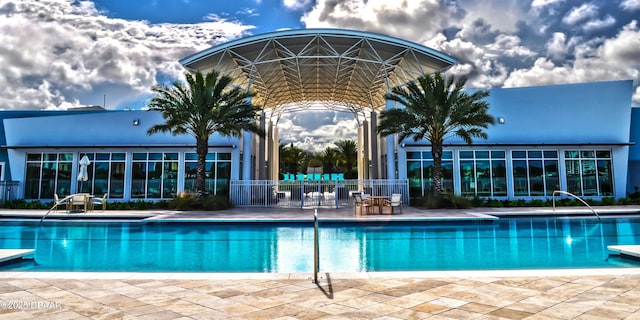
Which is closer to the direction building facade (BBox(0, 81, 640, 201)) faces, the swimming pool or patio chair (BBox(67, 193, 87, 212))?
the swimming pool

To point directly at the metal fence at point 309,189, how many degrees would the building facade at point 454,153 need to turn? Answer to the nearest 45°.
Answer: approximately 90° to its right

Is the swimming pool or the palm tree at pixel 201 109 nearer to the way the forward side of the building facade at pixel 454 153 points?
the swimming pool

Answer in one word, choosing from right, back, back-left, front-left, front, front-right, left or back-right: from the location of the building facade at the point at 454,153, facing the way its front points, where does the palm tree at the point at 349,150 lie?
back

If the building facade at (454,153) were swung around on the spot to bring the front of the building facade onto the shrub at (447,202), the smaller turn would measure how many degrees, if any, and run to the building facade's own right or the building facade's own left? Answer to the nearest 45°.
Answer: approximately 45° to the building facade's own right

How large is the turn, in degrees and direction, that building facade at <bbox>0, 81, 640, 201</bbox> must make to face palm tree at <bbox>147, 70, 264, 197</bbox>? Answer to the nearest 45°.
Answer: approximately 90° to its right

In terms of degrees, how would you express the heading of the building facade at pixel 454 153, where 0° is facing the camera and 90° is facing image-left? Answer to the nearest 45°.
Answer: approximately 0°

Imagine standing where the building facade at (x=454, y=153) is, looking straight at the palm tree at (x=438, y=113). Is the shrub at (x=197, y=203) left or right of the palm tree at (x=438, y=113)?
right

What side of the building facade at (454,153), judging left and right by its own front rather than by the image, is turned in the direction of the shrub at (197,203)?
right
